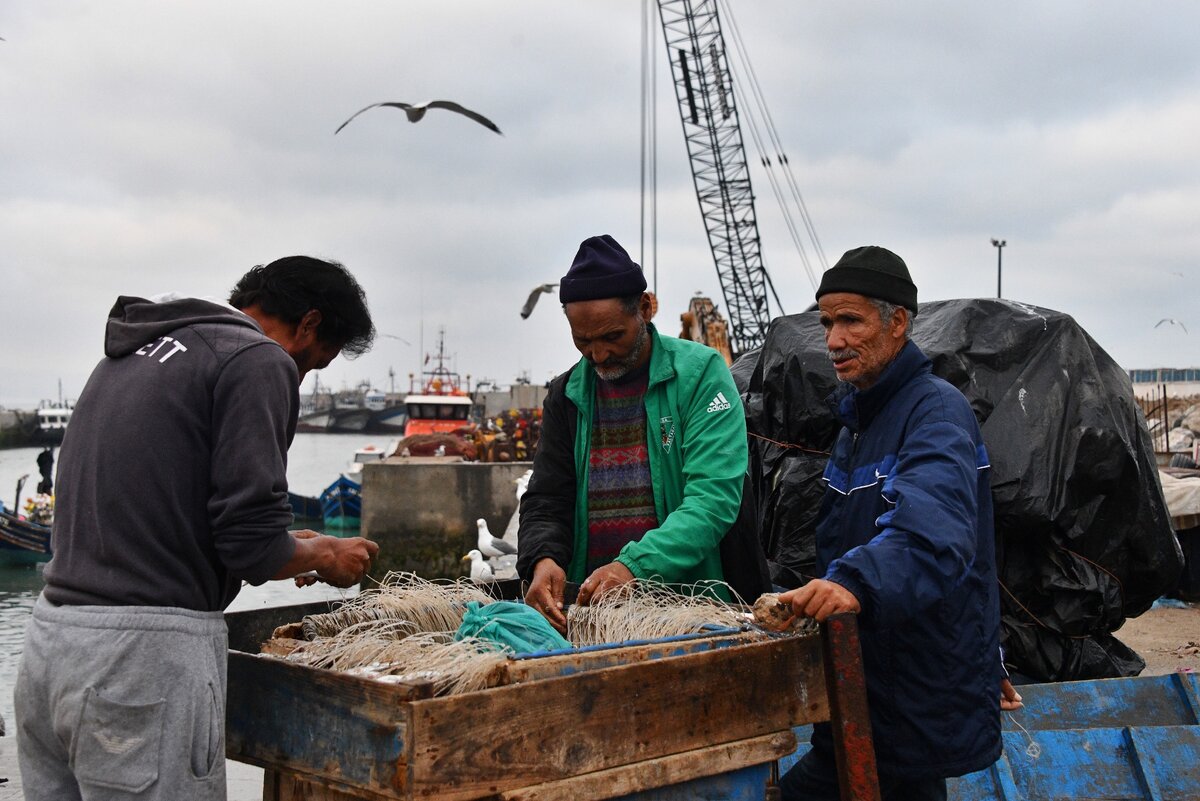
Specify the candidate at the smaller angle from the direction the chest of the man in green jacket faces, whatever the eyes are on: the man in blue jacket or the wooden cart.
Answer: the wooden cart

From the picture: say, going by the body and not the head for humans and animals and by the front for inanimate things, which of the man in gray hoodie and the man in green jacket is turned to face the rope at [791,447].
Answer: the man in gray hoodie

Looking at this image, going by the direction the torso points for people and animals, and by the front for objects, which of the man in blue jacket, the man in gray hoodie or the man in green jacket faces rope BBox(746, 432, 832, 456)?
the man in gray hoodie

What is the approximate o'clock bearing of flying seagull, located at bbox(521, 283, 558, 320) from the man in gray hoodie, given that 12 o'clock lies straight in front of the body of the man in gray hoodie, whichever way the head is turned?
The flying seagull is roughly at 11 o'clock from the man in gray hoodie.

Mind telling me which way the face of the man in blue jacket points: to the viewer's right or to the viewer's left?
to the viewer's left

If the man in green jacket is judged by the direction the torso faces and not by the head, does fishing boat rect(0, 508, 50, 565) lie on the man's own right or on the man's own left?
on the man's own right

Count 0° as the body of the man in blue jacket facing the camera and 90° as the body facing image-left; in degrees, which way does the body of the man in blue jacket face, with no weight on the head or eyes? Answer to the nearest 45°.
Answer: approximately 45°

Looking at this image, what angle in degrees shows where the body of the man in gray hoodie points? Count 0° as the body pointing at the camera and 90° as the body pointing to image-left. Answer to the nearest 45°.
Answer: approximately 225°

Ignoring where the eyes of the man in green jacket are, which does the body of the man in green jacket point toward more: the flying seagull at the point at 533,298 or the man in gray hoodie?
the man in gray hoodie

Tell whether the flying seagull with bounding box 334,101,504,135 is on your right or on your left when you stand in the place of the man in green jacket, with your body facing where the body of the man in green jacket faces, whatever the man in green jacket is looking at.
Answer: on your right
